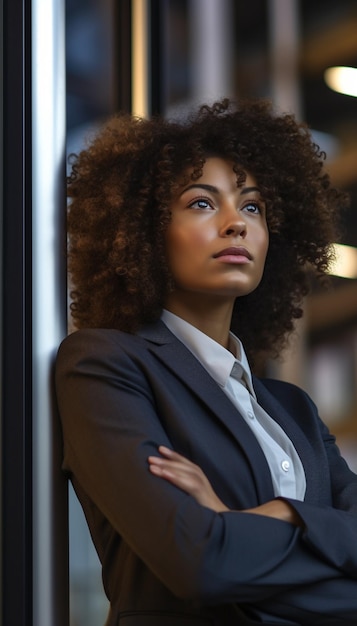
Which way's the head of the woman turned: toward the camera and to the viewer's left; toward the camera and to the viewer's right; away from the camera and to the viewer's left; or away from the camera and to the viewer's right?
toward the camera and to the viewer's right
